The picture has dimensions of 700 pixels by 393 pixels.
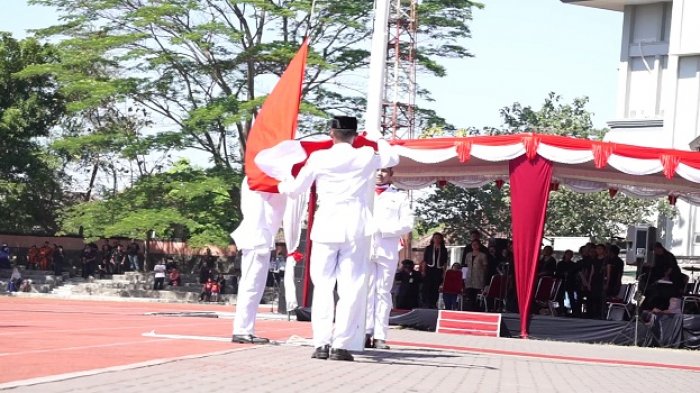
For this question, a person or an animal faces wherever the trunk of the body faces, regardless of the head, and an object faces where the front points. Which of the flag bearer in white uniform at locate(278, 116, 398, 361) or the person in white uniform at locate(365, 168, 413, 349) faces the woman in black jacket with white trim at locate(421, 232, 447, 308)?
the flag bearer in white uniform

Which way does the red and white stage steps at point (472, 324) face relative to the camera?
toward the camera

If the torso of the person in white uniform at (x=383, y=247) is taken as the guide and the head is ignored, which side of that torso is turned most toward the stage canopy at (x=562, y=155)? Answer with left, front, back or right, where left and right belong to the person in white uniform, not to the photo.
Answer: back

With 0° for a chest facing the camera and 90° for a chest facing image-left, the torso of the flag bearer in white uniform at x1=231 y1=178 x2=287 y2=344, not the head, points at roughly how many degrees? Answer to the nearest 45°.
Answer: approximately 270°

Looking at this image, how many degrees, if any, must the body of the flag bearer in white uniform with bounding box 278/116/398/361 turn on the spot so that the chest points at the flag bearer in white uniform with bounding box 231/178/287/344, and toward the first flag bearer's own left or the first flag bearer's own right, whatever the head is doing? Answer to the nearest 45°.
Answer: approximately 45° to the first flag bearer's own left

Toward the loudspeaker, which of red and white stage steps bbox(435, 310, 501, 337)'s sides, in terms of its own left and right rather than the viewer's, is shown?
left

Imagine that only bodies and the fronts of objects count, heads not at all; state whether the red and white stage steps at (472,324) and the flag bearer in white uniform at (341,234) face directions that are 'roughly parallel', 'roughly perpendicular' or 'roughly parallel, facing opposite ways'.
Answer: roughly parallel, facing opposite ways

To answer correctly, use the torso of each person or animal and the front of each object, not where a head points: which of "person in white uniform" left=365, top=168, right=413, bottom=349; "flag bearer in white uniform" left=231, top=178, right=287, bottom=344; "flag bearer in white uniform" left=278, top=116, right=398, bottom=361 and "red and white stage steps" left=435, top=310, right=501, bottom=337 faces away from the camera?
"flag bearer in white uniform" left=278, top=116, right=398, bottom=361

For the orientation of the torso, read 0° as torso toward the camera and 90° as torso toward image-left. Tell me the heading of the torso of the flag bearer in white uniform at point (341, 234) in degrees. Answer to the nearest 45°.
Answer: approximately 180°

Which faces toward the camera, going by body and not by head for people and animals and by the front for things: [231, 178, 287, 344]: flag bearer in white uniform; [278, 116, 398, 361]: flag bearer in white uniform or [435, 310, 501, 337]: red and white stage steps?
the red and white stage steps

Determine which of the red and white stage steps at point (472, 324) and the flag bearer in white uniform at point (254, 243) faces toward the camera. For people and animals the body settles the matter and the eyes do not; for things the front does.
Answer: the red and white stage steps
